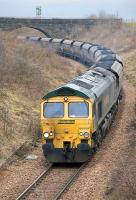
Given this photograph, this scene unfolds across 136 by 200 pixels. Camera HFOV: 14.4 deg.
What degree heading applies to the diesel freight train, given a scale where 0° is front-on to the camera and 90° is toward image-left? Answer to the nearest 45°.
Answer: approximately 0°
